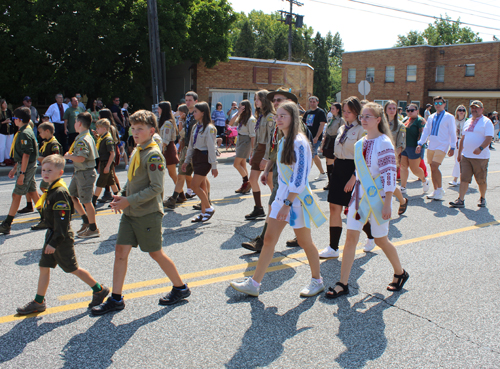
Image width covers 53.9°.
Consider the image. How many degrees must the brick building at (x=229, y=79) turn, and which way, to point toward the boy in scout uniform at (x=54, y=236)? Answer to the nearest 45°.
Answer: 0° — it already faces them
